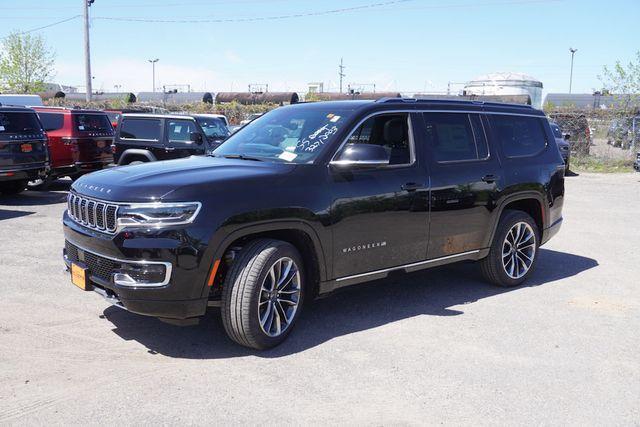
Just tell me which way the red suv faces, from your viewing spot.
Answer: facing away from the viewer and to the left of the viewer

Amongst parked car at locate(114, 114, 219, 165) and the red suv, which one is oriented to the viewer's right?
the parked car

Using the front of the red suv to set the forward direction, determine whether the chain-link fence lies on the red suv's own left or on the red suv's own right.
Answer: on the red suv's own right

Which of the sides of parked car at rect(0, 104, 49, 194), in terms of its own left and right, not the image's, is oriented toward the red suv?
right

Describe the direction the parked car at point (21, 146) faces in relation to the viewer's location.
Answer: facing away from the viewer and to the left of the viewer

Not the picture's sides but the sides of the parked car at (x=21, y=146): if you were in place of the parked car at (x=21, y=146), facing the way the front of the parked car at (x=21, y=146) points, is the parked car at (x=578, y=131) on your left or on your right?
on your right

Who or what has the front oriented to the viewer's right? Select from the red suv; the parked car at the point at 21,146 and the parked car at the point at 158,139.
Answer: the parked car at the point at 158,139

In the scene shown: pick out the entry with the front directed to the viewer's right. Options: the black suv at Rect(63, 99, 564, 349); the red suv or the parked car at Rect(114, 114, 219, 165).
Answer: the parked car

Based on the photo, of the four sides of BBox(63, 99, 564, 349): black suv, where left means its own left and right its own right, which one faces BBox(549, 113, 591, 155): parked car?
back

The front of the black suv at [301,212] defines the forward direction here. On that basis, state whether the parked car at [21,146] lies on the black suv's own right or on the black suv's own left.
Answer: on the black suv's own right

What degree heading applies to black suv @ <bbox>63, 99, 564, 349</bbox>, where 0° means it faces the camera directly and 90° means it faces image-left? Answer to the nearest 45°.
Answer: approximately 45°
